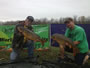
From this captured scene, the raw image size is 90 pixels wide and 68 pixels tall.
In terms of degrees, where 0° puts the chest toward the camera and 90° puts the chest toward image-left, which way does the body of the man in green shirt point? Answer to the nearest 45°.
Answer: approximately 45°

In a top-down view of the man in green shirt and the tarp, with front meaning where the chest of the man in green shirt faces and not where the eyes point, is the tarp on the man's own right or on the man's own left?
on the man's own right
